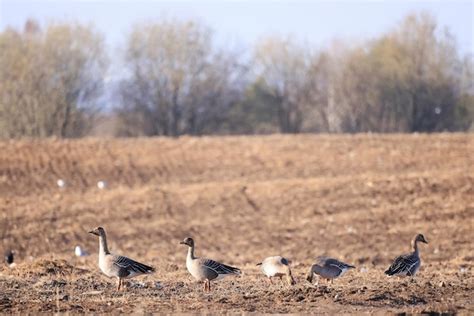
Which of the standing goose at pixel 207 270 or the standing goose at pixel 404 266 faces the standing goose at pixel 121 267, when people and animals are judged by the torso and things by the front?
the standing goose at pixel 207 270

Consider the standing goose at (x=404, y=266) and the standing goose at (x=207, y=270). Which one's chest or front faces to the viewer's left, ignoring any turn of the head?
the standing goose at (x=207, y=270)

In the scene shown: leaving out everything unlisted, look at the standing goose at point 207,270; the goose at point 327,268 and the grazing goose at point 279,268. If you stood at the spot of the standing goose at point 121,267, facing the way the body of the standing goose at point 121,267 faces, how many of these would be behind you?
3

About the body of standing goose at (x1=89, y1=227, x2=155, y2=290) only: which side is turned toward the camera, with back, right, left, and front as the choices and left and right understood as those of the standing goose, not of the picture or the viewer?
left

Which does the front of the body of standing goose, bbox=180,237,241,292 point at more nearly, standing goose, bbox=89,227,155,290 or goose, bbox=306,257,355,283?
the standing goose

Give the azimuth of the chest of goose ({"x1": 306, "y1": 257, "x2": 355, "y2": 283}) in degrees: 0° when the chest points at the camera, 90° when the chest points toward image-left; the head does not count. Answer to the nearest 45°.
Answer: approximately 90°

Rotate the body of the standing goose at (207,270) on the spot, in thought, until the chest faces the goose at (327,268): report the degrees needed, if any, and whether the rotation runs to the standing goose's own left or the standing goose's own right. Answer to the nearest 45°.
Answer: approximately 180°

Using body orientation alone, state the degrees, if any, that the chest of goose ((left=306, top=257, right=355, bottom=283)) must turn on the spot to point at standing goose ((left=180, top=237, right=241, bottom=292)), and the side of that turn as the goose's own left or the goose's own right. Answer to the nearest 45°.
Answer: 0° — it already faces it

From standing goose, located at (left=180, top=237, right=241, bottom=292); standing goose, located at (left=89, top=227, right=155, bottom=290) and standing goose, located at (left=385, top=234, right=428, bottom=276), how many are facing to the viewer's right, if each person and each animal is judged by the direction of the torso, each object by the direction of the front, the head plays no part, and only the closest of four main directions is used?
1

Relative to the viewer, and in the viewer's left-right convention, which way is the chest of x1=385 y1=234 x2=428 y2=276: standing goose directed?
facing to the right of the viewer

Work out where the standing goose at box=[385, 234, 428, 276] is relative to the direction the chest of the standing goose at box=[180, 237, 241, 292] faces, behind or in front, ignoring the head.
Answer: behind

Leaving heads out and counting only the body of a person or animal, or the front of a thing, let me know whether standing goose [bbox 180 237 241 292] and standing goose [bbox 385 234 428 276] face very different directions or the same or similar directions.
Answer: very different directions

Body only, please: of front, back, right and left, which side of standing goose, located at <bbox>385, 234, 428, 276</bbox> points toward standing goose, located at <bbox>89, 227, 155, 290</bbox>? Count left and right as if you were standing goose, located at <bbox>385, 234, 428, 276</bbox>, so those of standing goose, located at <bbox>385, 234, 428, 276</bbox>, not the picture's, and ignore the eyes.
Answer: back

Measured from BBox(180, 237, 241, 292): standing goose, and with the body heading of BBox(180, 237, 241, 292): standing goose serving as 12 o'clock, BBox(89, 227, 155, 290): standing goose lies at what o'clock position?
BBox(89, 227, 155, 290): standing goose is roughly at 12 o'clock from BBox(180, 237, 241, 292): standing goose.
